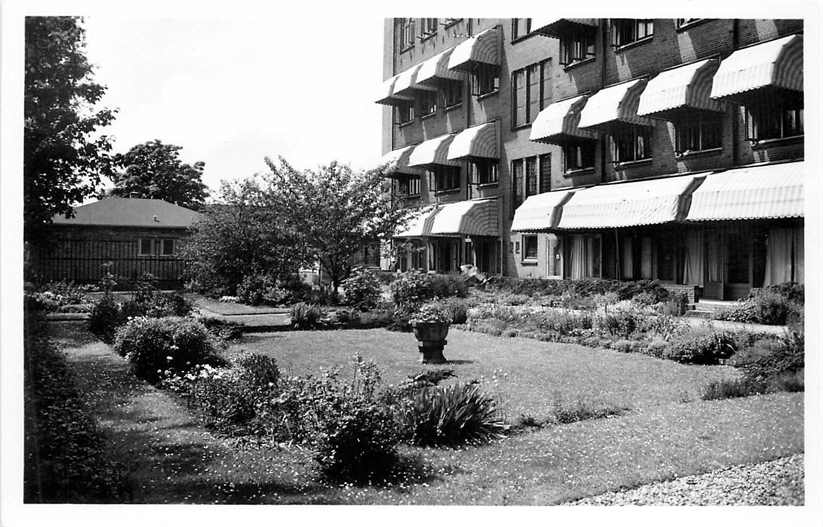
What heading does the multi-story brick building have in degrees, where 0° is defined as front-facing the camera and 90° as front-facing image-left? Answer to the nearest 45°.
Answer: approximately 45°

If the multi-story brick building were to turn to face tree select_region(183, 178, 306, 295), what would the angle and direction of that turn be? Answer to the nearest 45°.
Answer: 0° — it already faces it

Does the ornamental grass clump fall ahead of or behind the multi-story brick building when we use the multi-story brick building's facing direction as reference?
ahead

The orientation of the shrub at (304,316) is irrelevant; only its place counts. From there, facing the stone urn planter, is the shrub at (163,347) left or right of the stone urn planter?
right

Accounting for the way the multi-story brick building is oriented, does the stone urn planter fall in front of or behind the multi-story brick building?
in front

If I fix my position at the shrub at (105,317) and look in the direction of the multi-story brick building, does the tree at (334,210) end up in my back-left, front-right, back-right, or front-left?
front-left

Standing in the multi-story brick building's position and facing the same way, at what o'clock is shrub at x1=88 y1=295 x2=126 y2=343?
The shrub is roughly at 12 o'clock from the multi-story brick building.

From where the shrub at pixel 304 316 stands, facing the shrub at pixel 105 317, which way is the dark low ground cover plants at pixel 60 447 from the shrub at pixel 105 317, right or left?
left

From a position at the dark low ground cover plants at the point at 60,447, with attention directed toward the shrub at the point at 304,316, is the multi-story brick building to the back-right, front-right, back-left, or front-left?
front-right

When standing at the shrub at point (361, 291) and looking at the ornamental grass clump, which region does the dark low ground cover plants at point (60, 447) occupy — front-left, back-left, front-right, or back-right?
front-right

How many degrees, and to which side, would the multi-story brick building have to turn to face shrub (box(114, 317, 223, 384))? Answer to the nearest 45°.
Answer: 0° — it already faces it
